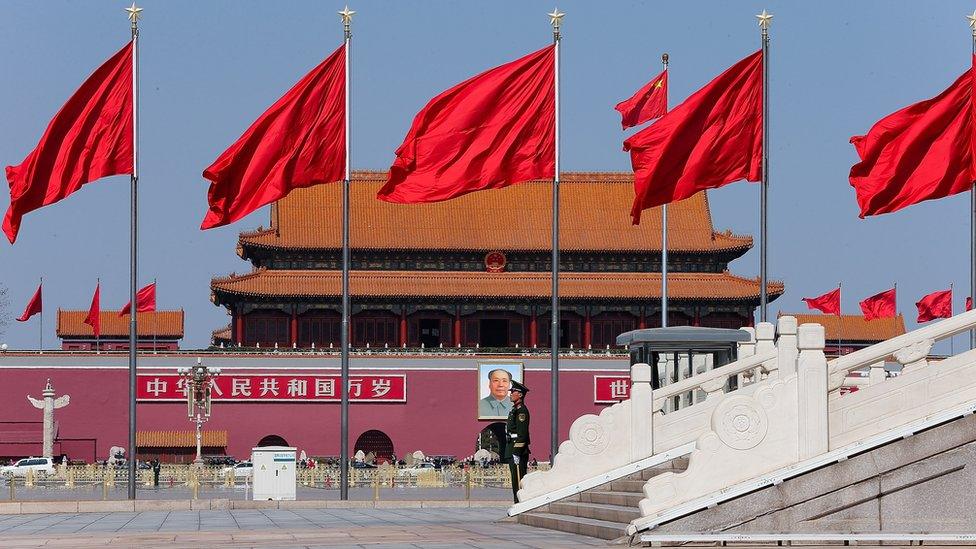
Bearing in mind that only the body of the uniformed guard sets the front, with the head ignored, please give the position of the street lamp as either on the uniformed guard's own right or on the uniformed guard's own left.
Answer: on the uniformed guard's own right

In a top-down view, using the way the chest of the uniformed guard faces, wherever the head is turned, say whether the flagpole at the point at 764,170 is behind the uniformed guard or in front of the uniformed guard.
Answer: behind

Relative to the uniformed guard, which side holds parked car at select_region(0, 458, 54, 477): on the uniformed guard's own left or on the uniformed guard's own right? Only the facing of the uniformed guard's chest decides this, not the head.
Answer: on the uniformed guard's own right

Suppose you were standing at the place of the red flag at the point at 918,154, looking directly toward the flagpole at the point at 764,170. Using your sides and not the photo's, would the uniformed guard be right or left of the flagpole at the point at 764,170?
left

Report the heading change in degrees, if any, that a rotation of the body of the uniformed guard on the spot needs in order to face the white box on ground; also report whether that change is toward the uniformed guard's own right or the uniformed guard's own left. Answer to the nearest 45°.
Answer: approximately 45° to the uniformed guard's own right
